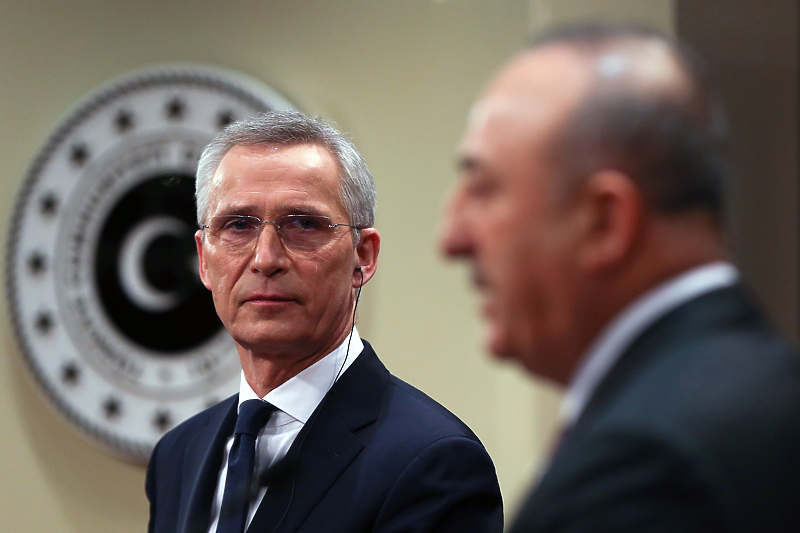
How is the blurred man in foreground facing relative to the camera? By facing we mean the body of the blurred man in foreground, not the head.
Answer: to the viewer's left

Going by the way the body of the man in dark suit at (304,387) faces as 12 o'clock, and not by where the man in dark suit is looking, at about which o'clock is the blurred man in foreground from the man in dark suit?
The blurred man in foreground is roughly at 10 o'clock from the man in dark suit.

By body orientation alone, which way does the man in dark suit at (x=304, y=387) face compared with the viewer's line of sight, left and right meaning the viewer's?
facing the viewer and to the left of the viewer

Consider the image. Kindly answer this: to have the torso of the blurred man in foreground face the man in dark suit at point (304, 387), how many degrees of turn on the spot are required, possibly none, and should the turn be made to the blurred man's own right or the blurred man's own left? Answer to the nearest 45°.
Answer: approximately 45° to the blurred man's own right

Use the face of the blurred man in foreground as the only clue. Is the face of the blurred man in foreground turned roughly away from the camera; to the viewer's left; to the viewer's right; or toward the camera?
to the viewer's left

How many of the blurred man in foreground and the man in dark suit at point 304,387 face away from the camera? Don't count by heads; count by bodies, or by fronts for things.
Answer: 0
